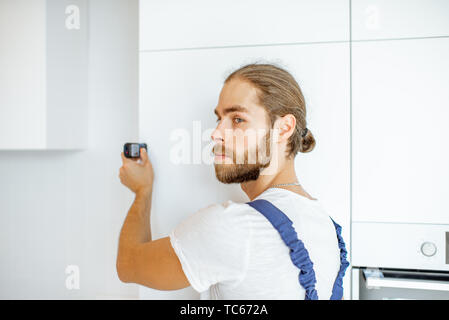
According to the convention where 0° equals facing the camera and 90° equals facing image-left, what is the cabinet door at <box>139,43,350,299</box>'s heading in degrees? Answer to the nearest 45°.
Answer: approximately 0°

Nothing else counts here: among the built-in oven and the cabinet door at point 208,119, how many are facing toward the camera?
2
